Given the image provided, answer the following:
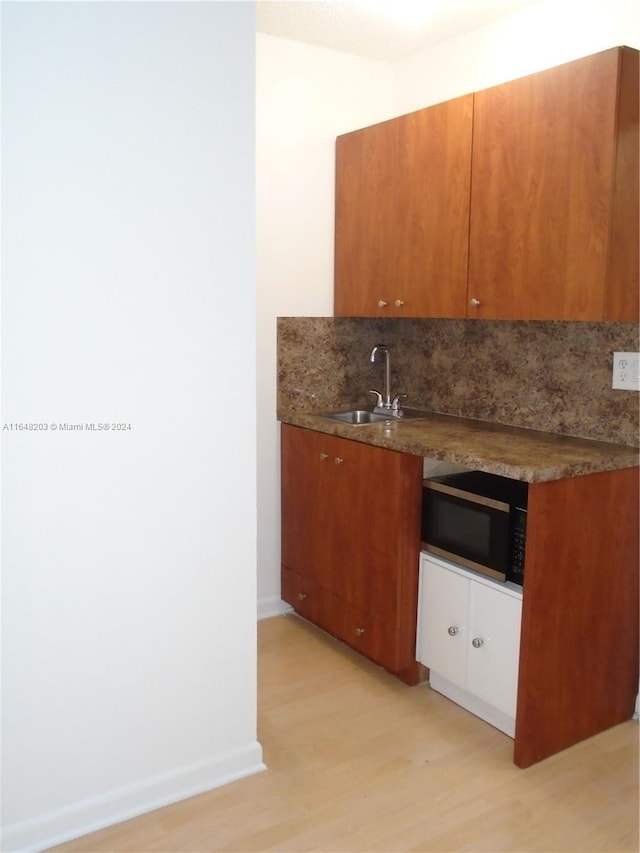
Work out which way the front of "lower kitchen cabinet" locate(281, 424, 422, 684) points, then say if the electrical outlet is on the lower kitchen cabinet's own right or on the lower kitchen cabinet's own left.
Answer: on the lower kitchen cabinet's own left

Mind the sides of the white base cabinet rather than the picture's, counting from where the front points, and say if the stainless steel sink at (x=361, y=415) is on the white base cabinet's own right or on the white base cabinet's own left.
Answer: on the white base cabinet's own right

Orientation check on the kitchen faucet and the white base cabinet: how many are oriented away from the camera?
0

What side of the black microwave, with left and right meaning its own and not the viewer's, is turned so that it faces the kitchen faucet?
right

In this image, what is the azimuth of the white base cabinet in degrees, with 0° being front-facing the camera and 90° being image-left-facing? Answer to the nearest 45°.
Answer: approximately 45°

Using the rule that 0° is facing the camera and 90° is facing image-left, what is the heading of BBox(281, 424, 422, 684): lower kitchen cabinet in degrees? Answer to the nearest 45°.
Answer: approximately 45°

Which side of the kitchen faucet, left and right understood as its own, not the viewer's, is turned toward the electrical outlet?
left

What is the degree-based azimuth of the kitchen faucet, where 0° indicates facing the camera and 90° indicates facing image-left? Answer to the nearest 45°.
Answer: approximately 45°

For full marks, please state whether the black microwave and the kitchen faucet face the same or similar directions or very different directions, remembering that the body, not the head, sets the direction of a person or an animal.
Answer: same or similar directions

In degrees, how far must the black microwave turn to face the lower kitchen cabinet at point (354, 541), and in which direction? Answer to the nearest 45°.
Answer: approximately 90° to its right

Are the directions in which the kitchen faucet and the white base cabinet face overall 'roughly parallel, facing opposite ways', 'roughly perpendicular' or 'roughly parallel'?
roughly parallel

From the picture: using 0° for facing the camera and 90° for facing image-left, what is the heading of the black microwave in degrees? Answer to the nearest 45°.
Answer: approximately 45°

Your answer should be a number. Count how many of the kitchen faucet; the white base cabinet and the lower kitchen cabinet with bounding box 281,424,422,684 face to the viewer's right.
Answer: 0

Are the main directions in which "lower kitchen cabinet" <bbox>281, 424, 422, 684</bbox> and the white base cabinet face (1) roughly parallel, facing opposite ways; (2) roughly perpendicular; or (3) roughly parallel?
roughly parallel
